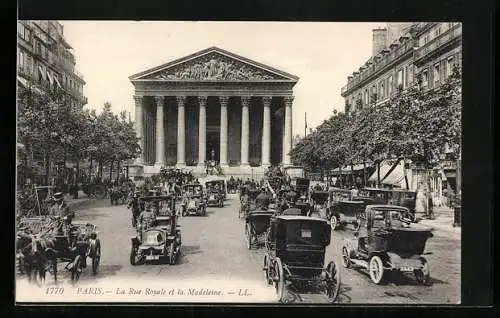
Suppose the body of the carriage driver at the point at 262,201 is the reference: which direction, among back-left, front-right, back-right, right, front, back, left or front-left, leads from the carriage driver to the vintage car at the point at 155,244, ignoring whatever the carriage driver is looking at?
back-left

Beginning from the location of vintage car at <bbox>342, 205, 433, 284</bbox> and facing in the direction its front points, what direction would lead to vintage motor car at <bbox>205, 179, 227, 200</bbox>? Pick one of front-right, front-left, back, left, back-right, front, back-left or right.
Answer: front

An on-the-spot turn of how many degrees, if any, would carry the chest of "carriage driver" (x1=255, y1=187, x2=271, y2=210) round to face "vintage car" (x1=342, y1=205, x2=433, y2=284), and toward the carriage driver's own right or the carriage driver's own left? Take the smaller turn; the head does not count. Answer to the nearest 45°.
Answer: approximately 135° to the carriage driver's own right

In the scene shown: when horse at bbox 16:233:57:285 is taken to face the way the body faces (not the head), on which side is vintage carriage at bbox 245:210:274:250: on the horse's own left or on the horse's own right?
on the horse's own left

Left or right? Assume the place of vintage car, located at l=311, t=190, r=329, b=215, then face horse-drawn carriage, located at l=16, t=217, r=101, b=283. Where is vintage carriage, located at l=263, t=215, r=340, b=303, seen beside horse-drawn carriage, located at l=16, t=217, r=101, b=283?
left

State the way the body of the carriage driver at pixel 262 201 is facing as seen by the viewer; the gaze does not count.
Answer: away from the camera

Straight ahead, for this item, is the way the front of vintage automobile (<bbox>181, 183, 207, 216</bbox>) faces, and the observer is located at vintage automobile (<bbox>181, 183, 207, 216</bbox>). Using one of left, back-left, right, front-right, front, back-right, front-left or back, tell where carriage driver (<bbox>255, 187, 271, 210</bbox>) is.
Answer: front-left

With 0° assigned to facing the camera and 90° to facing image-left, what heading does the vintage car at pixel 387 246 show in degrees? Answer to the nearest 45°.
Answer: approximately 135°

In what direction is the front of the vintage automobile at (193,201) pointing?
toward the camera

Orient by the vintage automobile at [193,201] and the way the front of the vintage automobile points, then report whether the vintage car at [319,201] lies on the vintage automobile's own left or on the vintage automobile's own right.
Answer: on the vintage automobile's own left

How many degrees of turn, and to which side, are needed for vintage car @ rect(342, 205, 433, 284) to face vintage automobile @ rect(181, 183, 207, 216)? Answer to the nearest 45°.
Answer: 0° — it already faces it
